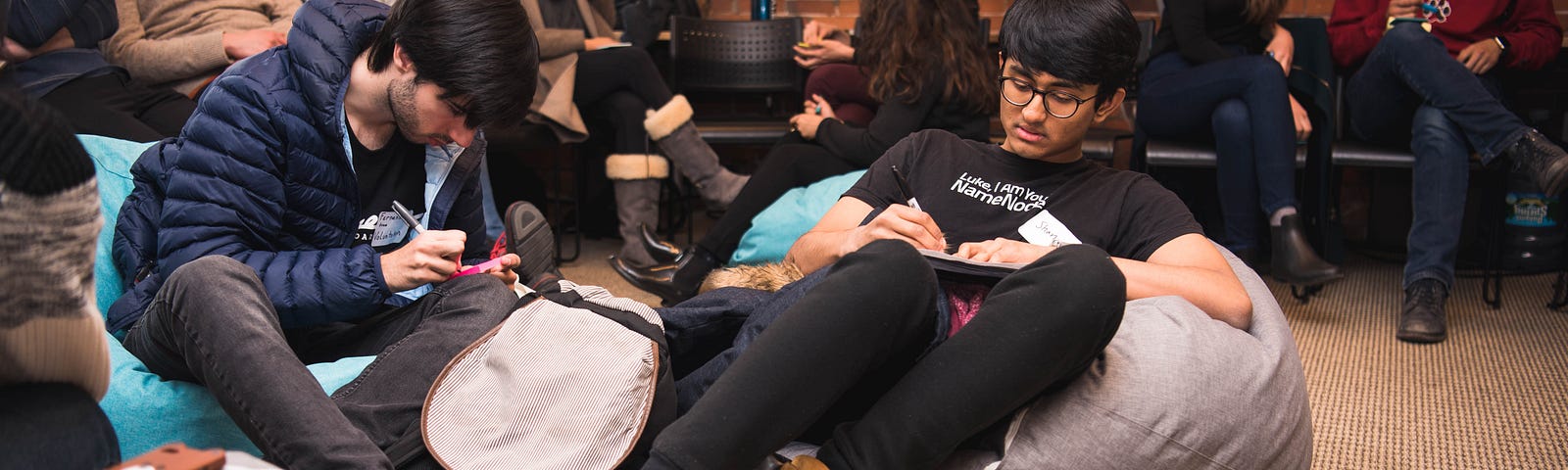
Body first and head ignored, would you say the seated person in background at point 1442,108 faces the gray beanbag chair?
yes

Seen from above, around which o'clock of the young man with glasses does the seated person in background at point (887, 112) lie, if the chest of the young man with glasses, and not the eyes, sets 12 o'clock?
The seated person in background is roughly at 4 o'clock from the young man with glasses.

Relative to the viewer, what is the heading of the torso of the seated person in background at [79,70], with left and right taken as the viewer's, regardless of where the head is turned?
facing the viewer and to the right of the viewer

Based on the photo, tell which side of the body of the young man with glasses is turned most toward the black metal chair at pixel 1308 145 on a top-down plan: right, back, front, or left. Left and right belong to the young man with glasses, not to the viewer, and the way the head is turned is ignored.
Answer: back

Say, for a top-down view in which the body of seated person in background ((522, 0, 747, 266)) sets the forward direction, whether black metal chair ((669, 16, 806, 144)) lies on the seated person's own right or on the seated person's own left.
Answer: on the seated person's own left

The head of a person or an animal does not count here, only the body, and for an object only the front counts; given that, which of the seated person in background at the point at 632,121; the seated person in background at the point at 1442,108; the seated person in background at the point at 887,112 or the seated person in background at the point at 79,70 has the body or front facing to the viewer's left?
the seated person in background at the point at 887,112

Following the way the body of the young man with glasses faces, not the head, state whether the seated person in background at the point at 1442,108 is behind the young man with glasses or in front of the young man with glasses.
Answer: behind

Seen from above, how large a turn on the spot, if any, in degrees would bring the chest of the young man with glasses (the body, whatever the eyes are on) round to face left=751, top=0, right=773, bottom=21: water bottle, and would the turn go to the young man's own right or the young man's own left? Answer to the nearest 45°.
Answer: approximately 135° to the young man's own right

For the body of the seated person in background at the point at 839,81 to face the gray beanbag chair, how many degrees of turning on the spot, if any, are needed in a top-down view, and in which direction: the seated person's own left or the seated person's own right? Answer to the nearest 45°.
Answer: approximately 45° to the seated person's own left

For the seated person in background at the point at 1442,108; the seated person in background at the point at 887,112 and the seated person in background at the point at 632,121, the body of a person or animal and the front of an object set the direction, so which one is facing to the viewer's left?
the seated person in background at the point at 887,112

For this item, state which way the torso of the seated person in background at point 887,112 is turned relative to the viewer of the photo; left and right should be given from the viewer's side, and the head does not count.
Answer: facing to the left of the viewer

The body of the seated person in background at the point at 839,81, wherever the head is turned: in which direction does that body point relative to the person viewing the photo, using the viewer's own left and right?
facing the viewer and to the left of the viewer

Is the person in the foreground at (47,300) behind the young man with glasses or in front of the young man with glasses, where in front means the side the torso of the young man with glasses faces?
in front

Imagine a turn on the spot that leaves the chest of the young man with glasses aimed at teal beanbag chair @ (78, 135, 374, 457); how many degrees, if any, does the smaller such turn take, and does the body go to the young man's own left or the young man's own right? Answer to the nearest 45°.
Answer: approximately 45° to the young man's own right

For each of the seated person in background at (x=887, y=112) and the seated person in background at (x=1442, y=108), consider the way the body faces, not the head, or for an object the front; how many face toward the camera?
1

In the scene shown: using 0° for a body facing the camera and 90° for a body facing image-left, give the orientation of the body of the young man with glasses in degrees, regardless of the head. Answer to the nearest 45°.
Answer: approximately 45°

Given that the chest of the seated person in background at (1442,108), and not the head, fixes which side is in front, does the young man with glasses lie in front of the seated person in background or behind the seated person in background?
in front
